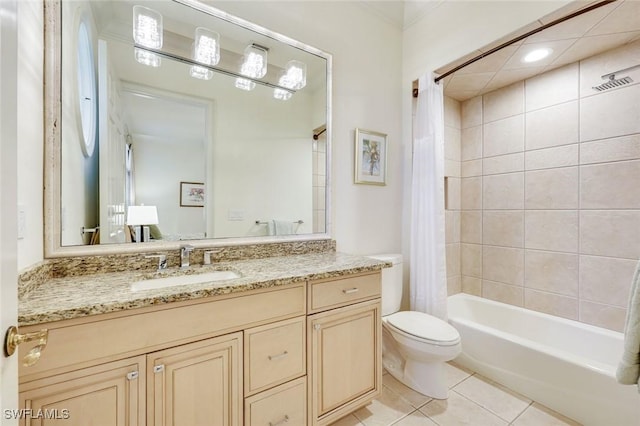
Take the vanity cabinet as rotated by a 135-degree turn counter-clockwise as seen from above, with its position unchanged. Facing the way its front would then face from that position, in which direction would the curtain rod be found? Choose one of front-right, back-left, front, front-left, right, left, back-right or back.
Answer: right

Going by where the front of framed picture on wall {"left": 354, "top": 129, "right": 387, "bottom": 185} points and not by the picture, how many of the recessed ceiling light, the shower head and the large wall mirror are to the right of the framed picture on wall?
1

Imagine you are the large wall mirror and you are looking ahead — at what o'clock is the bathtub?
The bathtub is roughly at 11 o'clock from the large wall mirror.

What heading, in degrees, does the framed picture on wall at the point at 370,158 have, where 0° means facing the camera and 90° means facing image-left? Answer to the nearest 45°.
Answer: approximately 315°

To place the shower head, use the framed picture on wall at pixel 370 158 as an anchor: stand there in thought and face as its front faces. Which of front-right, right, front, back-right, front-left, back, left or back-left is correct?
front-left

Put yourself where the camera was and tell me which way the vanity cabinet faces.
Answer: facing the viewer and to the right of the viewer

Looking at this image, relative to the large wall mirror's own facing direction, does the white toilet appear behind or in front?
in front

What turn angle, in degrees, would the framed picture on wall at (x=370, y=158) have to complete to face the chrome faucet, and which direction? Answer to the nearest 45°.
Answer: approximately 90° to its right

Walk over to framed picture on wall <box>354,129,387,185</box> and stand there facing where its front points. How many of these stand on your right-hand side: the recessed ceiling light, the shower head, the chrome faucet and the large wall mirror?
2

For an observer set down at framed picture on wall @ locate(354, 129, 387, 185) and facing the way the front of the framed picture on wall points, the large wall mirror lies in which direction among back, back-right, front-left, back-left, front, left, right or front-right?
right
